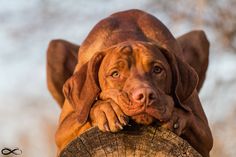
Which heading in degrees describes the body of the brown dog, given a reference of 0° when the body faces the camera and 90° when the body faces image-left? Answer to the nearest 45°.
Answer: approximately 0°
